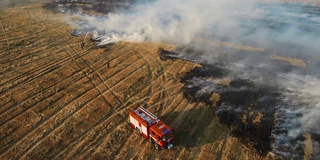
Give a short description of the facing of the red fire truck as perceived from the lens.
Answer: facing the viewer and to the right of the viewer
